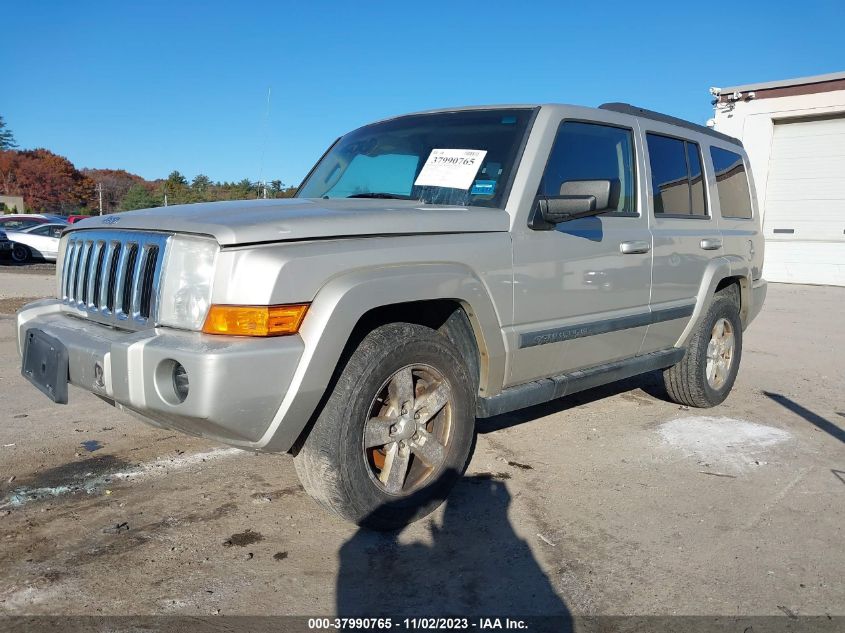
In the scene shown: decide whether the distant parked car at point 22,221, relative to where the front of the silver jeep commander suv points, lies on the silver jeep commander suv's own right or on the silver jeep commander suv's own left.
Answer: on the silver jeep commander suv's own right

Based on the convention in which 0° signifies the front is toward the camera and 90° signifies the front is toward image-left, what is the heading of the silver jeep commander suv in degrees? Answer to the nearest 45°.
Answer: approximately 45°

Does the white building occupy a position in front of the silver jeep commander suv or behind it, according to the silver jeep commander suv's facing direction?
behind

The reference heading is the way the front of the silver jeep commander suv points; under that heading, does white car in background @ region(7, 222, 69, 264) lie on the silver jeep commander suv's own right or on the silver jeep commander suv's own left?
on the silver jeep commander suv's own right
